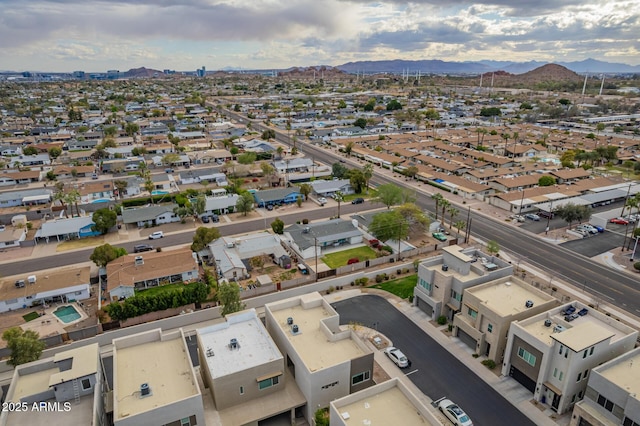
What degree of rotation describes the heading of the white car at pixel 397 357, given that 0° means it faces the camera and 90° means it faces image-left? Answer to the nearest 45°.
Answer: approximately 315°

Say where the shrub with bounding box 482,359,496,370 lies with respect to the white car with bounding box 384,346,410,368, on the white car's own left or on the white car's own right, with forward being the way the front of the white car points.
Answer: on the white car's own left

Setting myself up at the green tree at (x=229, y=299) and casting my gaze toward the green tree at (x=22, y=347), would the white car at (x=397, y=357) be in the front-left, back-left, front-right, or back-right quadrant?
back-left

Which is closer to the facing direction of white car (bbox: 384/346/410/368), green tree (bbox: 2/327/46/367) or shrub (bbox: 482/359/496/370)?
the shrub

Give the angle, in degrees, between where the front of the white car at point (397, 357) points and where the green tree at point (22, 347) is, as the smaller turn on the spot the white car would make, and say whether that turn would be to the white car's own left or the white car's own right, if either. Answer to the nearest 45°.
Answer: approximately 135° to the white car's own right

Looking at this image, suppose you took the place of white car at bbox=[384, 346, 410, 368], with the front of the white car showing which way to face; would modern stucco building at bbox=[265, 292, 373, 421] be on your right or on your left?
on your right

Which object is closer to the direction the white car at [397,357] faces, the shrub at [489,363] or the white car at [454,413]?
the white car

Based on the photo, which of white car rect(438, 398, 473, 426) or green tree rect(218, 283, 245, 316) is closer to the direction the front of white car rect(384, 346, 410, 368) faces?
the white car

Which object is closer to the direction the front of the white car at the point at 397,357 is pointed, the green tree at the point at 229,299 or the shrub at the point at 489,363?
the shrub

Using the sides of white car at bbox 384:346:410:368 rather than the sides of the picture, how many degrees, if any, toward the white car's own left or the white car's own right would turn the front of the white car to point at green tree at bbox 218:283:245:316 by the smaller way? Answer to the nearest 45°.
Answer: approximately 135° to the white car's own right

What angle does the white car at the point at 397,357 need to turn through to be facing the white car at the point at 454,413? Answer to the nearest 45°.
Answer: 0° — it already faces it
